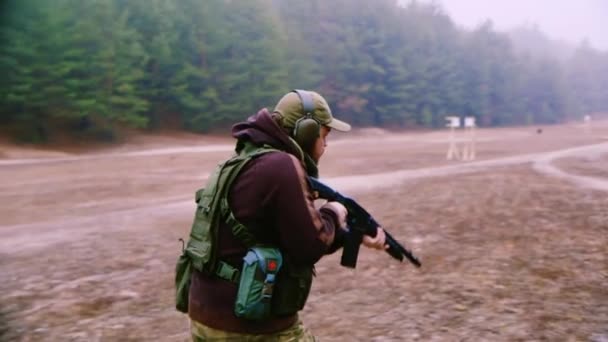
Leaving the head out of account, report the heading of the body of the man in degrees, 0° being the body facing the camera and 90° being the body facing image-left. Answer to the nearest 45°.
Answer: approximately 270°

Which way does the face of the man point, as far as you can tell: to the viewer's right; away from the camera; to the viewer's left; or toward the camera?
to the viewer's right
